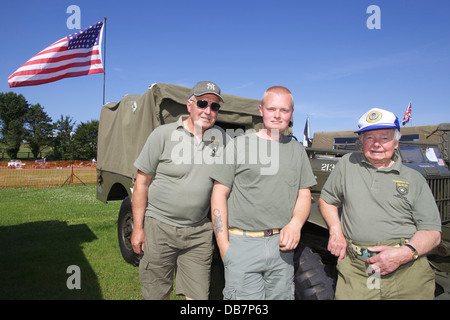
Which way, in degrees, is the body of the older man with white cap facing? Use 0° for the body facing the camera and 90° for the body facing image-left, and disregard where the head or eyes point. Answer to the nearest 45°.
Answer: approximately 0°

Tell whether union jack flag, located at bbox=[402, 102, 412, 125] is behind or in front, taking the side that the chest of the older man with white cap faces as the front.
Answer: behind

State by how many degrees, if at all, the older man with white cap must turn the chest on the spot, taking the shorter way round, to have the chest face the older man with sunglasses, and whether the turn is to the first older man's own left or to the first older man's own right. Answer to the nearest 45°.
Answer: approximately 90° to the first older man's own right

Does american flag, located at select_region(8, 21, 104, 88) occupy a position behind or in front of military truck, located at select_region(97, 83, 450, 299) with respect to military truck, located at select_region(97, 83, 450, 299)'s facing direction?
behind

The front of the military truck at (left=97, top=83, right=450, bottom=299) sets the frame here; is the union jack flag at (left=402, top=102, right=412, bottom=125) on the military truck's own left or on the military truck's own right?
on the military truck's own left

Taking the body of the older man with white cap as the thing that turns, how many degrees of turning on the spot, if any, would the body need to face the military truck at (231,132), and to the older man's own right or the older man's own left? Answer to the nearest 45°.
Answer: approximately 135° to the older man's own right
